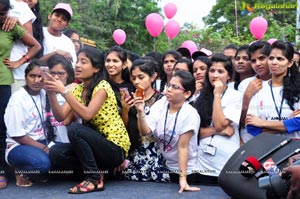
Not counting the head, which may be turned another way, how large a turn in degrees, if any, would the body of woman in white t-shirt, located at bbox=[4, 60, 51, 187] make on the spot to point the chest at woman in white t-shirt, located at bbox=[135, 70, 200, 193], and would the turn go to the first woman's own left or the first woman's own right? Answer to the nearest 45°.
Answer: approximately 45° to the first woman's own left

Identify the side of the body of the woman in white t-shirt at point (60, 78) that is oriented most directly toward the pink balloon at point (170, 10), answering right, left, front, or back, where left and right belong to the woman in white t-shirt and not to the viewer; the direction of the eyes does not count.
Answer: back

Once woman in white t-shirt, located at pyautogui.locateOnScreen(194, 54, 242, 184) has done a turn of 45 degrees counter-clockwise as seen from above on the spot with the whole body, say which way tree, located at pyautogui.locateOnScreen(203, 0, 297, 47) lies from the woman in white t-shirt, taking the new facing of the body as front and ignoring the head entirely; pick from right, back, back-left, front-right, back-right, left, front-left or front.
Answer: back

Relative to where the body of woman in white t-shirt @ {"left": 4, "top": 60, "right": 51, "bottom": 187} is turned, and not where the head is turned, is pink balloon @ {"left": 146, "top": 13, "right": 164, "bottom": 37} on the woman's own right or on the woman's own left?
on the woman's own left

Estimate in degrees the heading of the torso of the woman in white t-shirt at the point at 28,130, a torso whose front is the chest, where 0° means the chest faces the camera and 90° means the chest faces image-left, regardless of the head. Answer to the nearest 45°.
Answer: approximately 315°

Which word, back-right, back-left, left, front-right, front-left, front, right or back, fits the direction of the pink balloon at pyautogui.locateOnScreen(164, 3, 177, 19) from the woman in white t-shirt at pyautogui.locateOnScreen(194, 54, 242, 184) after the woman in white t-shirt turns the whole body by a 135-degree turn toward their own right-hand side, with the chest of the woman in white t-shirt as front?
front

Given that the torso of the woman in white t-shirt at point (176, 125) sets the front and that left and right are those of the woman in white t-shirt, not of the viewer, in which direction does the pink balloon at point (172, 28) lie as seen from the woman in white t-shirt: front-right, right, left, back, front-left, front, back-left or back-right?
back-right
